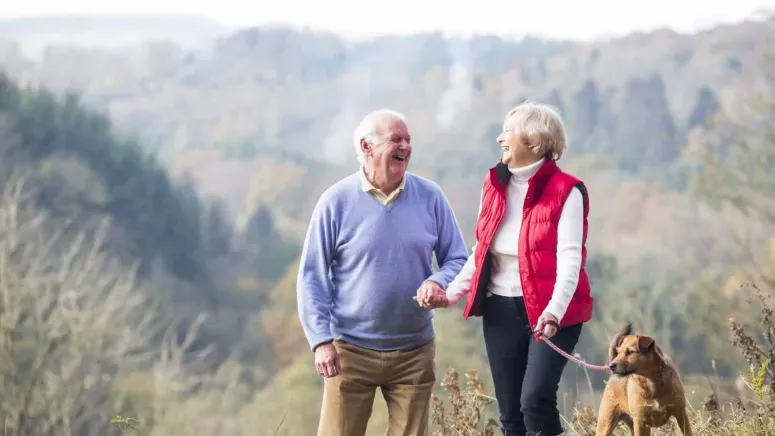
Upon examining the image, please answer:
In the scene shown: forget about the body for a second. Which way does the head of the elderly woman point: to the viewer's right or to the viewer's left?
to the viewer's left

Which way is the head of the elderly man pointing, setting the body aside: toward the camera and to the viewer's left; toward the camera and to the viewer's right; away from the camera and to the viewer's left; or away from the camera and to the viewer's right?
toward the camera and to the viewer's right

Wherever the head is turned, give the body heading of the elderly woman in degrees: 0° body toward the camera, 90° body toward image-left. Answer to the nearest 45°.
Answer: approximately 45°

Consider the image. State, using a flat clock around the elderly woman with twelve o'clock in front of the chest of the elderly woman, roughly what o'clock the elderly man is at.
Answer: The elderly man is roughly at 2 o'clock from the elderly woman.
